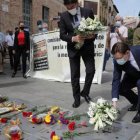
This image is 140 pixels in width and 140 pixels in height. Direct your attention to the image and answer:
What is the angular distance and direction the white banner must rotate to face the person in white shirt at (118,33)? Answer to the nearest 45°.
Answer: approximately 90° to its left

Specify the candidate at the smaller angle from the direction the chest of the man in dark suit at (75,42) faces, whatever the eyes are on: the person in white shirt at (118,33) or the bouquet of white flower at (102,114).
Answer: the bouquet of white flower

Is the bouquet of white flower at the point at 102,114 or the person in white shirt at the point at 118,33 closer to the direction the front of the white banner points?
the bouquet of white flower

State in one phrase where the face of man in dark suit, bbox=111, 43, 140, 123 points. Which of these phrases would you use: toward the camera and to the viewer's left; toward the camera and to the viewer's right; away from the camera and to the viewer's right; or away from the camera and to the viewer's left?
toward the camera and to the viewer's left

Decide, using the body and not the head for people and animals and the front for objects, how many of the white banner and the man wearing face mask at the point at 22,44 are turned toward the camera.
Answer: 2

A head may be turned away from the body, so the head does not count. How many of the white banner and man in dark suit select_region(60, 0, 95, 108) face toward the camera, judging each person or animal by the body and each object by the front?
2

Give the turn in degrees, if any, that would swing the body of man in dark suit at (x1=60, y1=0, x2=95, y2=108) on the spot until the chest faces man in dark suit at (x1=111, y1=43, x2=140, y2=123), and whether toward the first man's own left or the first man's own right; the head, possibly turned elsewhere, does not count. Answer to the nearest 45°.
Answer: approximately 45° to the first man's own left

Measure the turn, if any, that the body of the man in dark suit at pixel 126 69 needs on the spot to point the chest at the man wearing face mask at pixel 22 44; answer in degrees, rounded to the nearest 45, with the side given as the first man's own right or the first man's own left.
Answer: approximately 90° to the first man's own right

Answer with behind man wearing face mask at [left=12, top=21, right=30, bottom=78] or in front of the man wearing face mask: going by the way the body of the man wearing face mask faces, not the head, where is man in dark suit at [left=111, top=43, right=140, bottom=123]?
in front

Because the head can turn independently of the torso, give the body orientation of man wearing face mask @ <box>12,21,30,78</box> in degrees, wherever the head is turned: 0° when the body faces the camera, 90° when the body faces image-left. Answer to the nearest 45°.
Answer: approximately 0°
